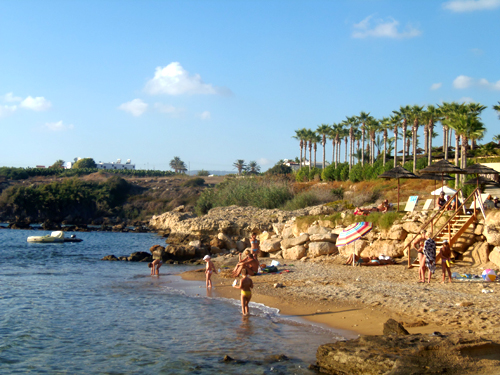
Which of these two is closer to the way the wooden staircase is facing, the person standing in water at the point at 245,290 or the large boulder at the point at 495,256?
the person standing in water

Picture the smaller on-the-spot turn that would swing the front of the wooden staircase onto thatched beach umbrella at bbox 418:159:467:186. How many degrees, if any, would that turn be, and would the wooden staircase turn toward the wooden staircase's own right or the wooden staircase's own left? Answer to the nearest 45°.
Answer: approximately 135° to the wooden staircase's own right

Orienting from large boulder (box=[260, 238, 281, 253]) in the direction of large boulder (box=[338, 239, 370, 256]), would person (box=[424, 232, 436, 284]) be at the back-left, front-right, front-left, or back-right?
front-right

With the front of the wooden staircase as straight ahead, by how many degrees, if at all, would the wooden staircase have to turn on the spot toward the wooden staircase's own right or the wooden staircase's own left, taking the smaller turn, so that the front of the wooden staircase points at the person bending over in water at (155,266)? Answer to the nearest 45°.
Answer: approximately 45° to the wooden staircase's own right

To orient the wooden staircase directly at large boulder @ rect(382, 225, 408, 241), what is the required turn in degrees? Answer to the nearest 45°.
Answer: approximately 90° to its right

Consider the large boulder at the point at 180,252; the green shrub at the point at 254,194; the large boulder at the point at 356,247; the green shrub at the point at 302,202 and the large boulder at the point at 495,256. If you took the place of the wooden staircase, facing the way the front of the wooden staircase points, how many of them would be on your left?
1

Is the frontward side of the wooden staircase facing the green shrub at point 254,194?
no

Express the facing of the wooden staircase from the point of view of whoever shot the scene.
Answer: facing the viewer and to the left of the viewer

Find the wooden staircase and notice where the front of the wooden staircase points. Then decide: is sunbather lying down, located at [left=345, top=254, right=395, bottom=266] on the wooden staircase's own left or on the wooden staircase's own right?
on the wooden staircase's own right

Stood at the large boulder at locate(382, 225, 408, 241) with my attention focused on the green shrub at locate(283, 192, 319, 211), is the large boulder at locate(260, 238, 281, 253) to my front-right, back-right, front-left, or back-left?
front-left

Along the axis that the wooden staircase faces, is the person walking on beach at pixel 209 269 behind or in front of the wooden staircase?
in front
